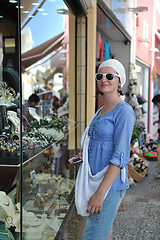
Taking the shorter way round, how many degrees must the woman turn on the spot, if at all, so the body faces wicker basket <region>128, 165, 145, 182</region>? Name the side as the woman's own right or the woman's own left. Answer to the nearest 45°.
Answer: approximately 135° to the woman's own right

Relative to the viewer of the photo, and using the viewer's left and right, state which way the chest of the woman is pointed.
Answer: facing the viewer and to the left of the viewer

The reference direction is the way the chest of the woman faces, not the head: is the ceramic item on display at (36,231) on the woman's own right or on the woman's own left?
on the woman's own right

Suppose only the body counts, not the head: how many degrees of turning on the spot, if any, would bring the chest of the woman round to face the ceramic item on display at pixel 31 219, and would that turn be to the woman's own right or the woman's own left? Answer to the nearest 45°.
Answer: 0° — they already face it
